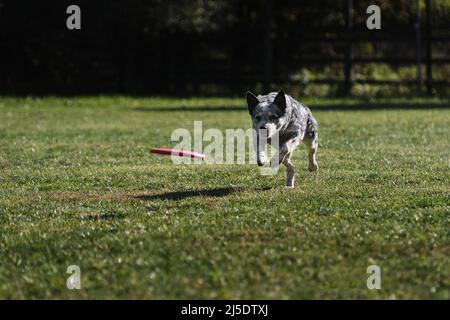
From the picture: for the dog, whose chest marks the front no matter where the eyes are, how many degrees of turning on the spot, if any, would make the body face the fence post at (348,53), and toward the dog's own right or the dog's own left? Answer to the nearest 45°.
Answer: approximately 135° to the dog's own right

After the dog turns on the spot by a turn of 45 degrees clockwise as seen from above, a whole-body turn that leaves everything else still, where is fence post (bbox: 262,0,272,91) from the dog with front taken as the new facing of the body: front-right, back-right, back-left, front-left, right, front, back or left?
right

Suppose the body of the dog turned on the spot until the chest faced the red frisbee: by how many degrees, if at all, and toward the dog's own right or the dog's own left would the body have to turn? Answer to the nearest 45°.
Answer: approximately 90° to the dog's own right

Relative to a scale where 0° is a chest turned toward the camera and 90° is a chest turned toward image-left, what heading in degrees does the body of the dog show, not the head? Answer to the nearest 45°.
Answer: approximately 45°

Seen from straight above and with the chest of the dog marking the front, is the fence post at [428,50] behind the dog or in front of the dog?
behind
